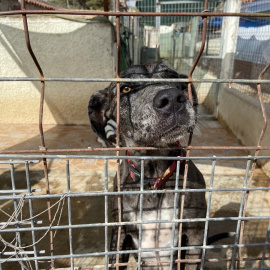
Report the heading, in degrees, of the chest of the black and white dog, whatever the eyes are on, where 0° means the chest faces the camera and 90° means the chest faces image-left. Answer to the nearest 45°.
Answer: approximately 0°
